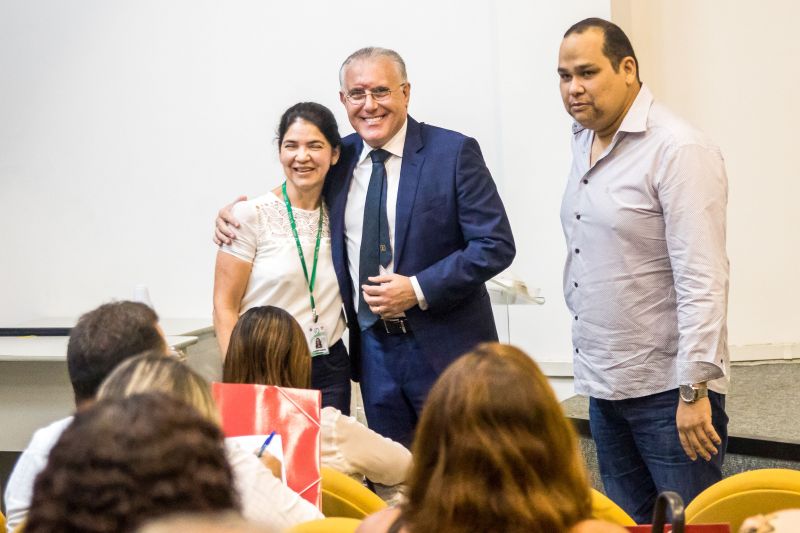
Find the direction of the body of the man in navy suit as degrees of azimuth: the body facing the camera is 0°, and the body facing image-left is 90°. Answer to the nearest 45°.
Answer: approximately 45°

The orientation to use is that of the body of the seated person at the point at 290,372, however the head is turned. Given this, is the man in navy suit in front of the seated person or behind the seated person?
in front

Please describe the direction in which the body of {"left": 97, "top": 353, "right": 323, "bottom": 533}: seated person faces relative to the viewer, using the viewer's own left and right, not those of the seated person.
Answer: facing away from the viewer

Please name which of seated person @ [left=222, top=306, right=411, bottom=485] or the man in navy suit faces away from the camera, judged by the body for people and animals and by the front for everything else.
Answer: the seated person

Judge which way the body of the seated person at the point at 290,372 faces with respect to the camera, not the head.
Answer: away from the camera

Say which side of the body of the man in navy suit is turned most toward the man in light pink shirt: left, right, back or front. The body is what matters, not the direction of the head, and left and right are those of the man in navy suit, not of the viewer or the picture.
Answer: left

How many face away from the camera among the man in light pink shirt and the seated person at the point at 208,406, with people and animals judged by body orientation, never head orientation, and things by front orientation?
1

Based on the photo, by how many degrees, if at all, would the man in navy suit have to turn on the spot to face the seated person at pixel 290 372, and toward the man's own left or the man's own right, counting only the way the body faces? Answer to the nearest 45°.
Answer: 0° — they already face them

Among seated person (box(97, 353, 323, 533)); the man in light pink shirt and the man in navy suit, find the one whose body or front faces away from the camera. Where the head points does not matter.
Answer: the seated person

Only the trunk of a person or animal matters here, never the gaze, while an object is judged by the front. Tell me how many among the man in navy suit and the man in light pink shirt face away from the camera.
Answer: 0

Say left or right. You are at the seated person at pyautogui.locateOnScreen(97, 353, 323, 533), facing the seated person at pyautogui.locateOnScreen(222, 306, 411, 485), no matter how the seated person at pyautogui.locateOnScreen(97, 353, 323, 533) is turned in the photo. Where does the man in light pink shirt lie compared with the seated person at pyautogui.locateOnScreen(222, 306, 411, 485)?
right

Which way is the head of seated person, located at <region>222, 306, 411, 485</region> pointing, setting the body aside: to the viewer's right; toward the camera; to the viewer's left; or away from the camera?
away from the camera

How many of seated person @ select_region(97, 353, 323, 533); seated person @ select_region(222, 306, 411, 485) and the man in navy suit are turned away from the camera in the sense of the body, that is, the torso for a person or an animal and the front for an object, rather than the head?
2

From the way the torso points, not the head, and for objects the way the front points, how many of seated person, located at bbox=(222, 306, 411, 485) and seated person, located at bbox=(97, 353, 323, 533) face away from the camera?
2

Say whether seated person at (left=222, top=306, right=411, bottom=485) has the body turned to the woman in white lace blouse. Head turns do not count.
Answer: yes

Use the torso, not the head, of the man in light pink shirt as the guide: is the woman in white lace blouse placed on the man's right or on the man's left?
on the man's right

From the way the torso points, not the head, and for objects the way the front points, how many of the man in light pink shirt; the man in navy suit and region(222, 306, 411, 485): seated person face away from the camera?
1
